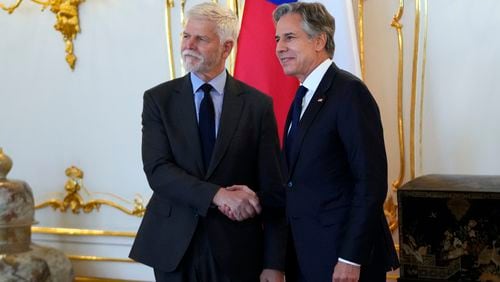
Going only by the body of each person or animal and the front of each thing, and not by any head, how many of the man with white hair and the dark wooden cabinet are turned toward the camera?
2

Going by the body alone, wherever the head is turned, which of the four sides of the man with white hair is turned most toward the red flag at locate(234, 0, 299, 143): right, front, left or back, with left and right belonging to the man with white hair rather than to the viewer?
back

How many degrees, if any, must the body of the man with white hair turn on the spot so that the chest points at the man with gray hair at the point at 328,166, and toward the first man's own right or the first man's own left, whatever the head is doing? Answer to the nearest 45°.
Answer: approximately 45° to the first man's own left

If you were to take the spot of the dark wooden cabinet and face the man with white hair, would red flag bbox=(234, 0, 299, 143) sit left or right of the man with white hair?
right

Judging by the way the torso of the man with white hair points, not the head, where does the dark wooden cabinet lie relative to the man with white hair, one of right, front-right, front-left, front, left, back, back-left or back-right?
left

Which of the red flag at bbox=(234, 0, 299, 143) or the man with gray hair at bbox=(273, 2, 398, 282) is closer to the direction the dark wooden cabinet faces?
the man with gray hair

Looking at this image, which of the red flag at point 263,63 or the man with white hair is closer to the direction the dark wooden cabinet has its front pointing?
the man with white hair

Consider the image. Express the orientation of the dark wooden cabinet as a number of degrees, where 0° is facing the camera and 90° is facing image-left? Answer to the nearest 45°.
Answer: approximately 0°
